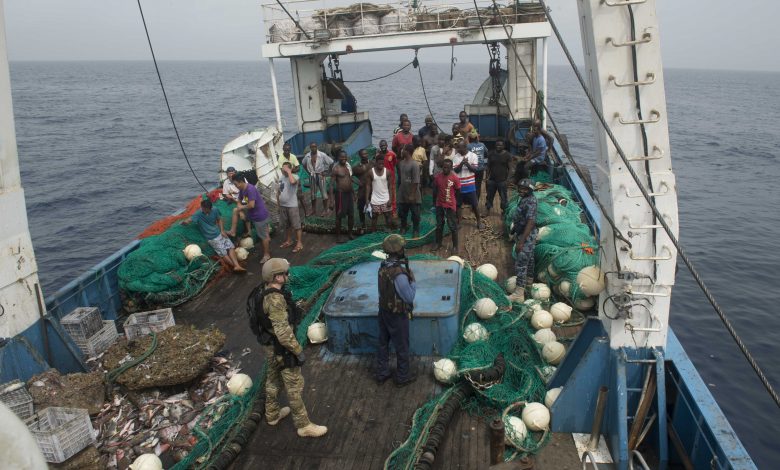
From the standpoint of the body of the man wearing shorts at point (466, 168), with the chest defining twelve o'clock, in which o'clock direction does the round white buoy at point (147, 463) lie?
The round white buoy is roughly at 1 o'clock from the man wearing shorts.

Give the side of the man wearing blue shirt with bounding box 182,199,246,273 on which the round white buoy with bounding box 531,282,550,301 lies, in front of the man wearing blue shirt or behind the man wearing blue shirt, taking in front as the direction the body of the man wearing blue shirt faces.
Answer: in front

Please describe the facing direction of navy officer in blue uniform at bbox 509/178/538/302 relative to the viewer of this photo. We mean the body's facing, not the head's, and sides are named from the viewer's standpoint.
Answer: facing to the left of the viewer

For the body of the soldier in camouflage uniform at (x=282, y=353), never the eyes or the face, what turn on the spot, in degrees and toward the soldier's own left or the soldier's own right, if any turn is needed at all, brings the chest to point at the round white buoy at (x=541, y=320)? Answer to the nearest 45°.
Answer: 0° — they already face it

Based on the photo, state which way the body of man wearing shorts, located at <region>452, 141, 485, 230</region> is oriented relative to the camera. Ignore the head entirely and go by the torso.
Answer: toward the camera

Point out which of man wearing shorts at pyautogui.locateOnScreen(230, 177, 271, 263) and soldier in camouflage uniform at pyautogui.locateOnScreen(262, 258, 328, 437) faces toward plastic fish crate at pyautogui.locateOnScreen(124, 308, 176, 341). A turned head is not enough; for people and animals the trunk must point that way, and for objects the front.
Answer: the man wearing shorts

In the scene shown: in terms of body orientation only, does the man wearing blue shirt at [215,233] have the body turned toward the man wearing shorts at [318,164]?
no

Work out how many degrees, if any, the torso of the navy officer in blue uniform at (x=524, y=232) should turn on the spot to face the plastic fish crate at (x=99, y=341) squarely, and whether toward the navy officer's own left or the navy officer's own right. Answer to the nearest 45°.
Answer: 0° — they already face it

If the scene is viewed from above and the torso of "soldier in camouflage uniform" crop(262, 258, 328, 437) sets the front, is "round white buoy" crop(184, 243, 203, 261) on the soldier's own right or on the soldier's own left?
on the soldier's own left

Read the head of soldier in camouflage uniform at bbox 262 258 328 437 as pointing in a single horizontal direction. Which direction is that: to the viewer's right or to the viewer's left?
to the viewer's right

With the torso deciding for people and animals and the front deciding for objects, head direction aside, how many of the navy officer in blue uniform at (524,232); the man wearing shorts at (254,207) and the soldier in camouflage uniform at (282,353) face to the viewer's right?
1

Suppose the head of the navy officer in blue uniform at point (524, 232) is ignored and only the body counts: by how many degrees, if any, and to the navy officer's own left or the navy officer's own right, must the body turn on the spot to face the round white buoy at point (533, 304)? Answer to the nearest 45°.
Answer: approximately 90° to the navy officer's own left

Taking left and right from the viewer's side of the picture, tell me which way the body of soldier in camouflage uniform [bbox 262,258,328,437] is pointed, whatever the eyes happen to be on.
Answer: facing to the right of the viewer

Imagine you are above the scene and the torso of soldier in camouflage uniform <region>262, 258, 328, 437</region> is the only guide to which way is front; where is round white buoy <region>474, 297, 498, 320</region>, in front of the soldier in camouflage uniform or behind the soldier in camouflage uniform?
in front

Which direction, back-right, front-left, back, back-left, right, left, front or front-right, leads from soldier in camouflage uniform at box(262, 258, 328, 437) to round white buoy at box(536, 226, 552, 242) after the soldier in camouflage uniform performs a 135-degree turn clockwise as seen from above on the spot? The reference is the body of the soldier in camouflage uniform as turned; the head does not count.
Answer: back

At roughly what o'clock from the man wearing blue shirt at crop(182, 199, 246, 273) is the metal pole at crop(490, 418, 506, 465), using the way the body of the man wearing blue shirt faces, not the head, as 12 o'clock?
The metal pole is roughly at 1 o'clock from the man wearing blue shirt.

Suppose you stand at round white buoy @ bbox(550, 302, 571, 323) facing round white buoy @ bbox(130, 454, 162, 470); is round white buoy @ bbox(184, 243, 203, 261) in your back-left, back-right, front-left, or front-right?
front-right

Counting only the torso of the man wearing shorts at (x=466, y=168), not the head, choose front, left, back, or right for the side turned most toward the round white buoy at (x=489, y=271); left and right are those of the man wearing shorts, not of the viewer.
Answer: front

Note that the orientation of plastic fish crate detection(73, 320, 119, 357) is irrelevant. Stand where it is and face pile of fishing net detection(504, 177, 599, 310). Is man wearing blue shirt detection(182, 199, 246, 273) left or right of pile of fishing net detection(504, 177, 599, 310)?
left

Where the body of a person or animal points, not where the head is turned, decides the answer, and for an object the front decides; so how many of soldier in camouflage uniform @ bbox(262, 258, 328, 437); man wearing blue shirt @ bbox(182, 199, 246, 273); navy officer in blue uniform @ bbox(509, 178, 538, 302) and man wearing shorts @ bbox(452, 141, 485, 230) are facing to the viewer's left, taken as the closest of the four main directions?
1

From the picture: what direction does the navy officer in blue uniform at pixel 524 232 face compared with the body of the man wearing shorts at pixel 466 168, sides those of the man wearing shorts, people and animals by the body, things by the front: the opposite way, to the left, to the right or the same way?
to the right

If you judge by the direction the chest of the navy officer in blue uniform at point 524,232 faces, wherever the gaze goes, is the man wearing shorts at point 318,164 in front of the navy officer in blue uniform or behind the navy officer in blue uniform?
in front
